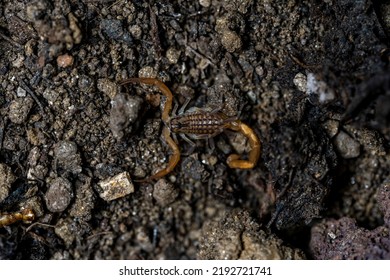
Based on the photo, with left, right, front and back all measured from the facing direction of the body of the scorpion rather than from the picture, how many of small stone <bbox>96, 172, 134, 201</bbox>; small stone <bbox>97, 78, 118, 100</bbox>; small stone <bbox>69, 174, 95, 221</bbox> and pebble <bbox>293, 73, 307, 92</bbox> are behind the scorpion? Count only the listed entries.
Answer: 1

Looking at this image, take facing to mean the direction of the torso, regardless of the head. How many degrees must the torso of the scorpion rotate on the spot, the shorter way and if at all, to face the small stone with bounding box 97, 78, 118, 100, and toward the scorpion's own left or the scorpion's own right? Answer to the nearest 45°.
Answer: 0° — it already faces it

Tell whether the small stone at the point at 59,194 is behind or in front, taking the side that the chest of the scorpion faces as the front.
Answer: in front

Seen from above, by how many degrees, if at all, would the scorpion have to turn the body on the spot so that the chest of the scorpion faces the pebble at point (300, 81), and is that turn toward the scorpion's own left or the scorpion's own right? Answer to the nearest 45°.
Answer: approximately 180°

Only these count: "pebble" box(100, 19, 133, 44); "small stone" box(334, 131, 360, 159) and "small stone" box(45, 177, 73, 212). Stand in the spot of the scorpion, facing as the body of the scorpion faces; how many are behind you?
1

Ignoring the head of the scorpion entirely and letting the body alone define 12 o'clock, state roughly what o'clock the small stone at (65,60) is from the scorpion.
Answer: The small stone is roughly at 12 o'clock from the scorpion.

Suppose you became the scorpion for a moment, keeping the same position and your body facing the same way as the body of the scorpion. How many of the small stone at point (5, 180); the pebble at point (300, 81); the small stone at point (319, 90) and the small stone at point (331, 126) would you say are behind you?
3

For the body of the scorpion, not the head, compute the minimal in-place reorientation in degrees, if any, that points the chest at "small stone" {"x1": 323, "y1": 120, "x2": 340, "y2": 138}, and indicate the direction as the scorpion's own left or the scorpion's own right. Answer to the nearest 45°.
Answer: approximately 180°

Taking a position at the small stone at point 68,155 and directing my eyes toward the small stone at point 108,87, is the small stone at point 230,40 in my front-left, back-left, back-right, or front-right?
front-right

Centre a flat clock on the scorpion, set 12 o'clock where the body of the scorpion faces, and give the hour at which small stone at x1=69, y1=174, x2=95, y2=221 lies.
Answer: The small stone is roughly at 11 o'clock from the scorpion.

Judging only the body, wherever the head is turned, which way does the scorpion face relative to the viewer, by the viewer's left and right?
facing to the left of the viewer

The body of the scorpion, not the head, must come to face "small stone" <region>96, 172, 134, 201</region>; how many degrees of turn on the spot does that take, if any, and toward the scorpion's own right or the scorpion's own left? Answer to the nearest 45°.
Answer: approximately 45° to the scorpion's own left
